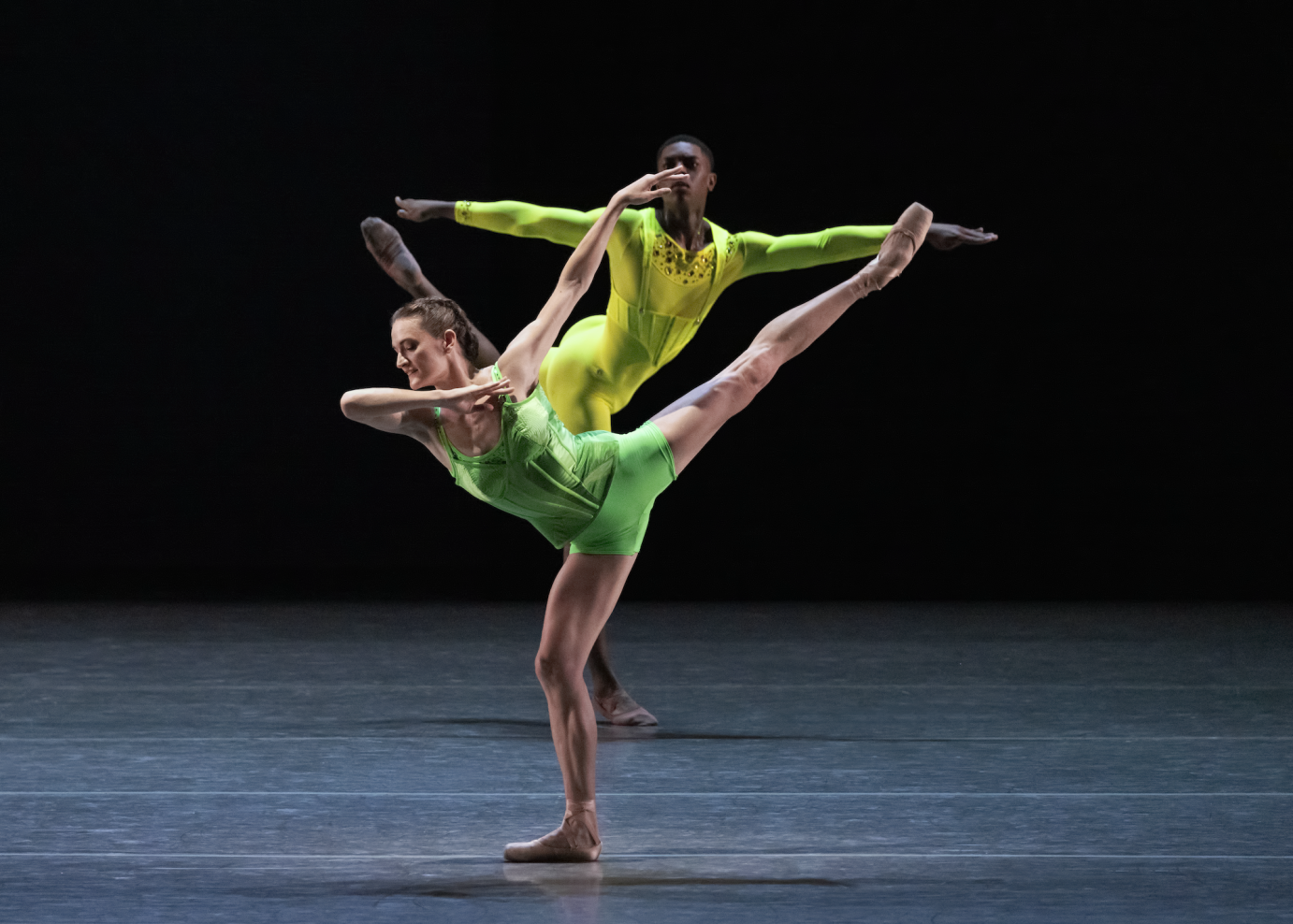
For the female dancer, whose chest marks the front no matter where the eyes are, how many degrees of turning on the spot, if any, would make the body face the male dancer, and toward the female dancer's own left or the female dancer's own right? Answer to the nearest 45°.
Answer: approximately 135° to the female dancer's own right

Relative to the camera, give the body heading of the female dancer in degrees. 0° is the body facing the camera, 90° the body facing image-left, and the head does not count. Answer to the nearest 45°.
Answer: approximately 45°
